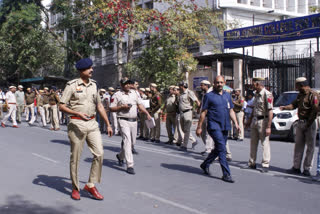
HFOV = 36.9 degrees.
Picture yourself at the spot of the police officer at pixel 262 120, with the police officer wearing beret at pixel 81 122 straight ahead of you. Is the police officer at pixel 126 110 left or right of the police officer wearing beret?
right

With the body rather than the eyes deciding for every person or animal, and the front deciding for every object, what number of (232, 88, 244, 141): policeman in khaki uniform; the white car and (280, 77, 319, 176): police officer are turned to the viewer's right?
0

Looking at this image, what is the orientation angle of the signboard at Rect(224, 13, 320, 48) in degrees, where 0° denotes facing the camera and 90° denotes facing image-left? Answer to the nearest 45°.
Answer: approximately 45°

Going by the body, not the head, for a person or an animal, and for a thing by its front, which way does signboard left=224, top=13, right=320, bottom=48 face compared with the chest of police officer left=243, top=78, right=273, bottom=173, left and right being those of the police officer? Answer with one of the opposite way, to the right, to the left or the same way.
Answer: the same way

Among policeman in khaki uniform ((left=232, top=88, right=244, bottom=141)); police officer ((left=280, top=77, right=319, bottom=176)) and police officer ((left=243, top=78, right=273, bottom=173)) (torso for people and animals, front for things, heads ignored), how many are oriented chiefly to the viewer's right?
0

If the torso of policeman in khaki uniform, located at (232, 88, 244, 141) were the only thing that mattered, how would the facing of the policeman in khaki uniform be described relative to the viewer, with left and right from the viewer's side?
facing the viewer and to the left of the viewer

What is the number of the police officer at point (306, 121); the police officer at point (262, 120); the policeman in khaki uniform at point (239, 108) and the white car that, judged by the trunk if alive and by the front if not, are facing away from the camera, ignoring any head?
0

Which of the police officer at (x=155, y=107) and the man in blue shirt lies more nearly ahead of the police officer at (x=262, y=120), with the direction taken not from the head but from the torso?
the man in blue shirt

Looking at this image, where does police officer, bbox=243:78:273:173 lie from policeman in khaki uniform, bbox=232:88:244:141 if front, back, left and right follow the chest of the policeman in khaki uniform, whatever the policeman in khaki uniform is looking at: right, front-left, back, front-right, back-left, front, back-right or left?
front-left

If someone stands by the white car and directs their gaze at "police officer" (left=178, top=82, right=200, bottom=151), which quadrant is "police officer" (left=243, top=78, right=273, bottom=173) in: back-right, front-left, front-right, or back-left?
front-left

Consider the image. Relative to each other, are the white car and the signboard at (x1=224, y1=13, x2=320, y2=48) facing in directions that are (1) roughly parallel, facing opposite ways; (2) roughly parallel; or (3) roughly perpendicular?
roughly parallel

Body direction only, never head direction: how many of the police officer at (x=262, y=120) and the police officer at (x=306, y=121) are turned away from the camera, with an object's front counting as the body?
0

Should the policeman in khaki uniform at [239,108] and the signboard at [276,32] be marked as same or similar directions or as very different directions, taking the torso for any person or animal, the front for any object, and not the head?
same or similar directions

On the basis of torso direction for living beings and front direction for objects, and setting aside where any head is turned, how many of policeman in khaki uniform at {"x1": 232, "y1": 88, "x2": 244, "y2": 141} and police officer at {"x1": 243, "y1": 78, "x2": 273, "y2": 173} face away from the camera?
0

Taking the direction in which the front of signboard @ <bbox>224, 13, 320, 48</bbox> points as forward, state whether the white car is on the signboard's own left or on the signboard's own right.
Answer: on the signboard's own left

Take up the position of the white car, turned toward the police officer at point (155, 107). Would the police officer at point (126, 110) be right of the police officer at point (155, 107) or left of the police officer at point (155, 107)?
left

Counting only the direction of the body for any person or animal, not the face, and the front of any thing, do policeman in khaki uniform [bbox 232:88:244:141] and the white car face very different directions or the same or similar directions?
same or similar directions

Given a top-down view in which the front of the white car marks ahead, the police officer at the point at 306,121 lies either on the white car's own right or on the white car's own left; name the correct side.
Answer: on the white car's own left
